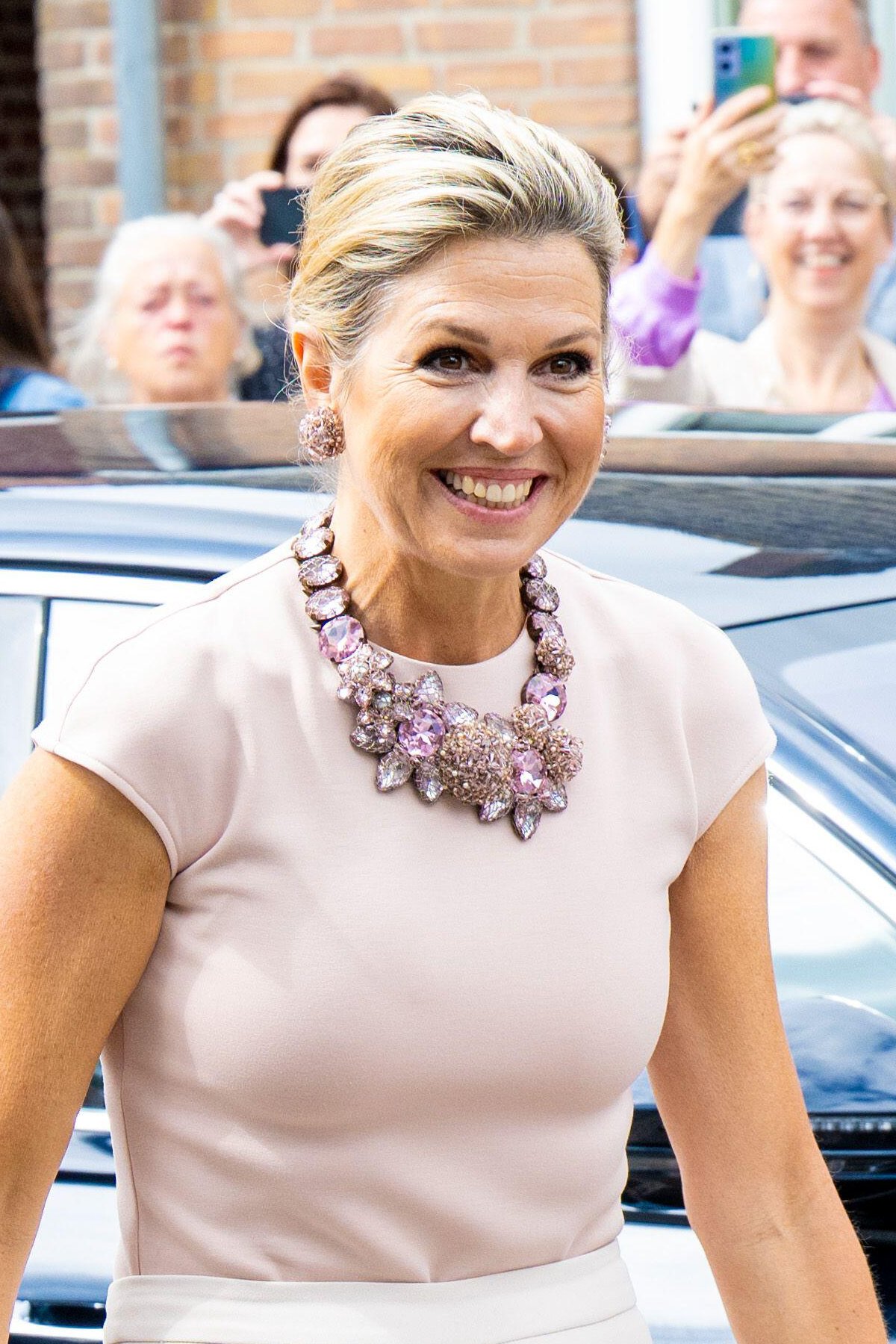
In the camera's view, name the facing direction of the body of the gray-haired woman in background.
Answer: toward the camera

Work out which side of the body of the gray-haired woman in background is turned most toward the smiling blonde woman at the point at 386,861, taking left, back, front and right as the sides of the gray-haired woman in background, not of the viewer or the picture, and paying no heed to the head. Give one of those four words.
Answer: front

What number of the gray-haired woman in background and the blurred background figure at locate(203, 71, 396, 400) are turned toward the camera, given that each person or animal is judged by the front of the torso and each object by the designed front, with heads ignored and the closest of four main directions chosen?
2

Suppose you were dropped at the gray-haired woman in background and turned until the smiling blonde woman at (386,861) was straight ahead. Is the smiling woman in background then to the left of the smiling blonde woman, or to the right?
left

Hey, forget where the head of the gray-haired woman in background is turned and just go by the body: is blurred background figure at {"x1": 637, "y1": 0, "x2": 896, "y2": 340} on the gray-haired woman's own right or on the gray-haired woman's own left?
on the gray-haired woman's own left

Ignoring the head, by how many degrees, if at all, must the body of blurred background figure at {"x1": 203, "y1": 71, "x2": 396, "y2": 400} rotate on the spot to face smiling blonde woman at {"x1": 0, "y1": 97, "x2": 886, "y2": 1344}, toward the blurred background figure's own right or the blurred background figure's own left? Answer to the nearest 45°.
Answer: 0° — they already face them

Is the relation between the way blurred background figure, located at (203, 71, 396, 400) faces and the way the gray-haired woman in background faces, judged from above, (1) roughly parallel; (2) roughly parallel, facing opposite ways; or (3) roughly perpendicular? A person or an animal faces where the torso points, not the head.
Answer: roughly parallel

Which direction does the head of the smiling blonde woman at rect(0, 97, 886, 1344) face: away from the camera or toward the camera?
toward the camera

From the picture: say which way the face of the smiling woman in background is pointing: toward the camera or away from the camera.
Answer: toward the camera

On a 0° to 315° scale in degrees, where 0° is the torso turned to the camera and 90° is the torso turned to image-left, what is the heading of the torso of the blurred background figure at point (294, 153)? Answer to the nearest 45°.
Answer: approximately 0°
